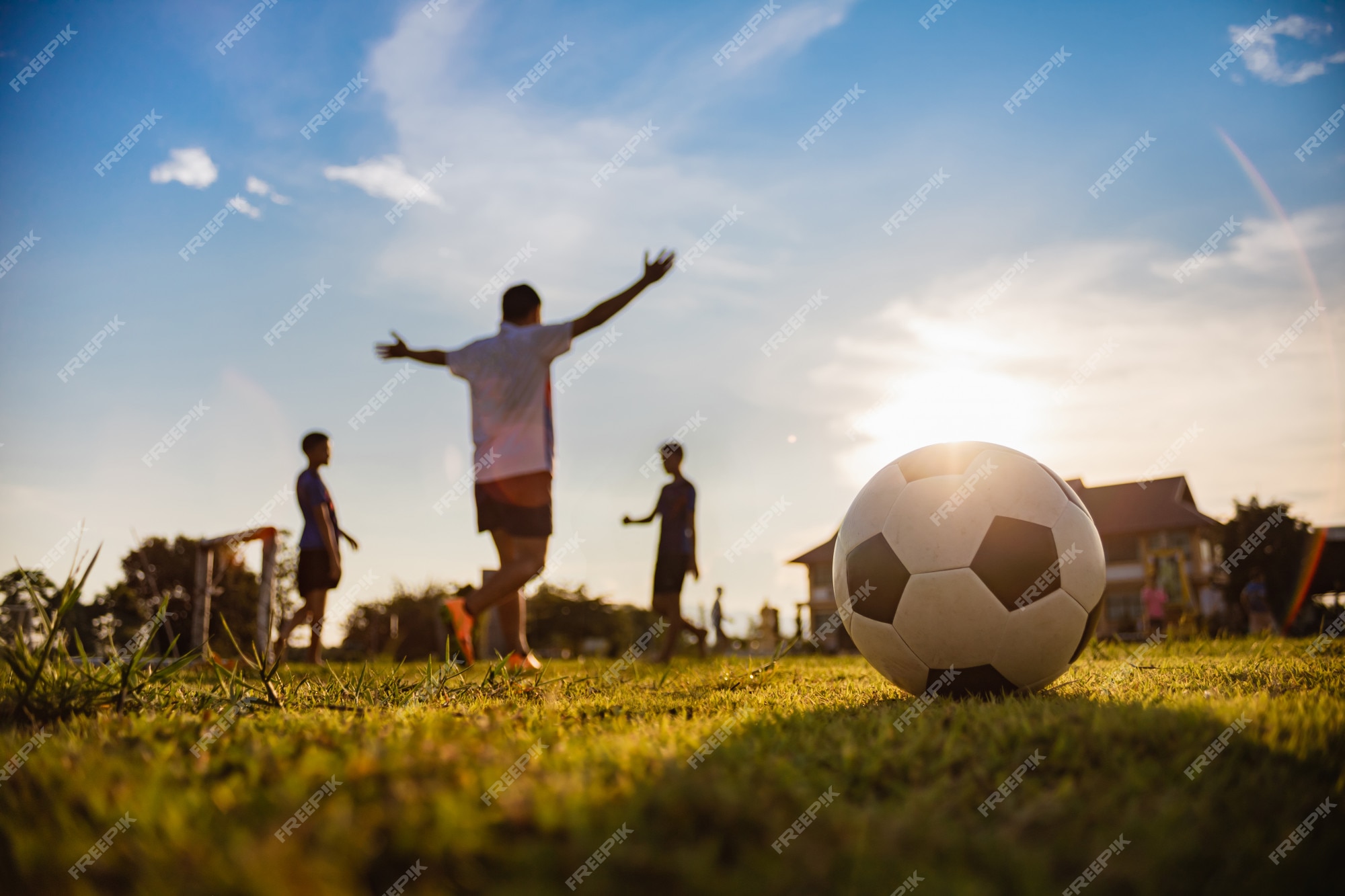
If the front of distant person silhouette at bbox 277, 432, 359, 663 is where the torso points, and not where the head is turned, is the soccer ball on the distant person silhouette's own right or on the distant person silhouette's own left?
on the distant person silhouette's own right

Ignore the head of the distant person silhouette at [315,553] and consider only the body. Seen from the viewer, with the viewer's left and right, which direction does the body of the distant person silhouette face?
facing to the right of the viewer

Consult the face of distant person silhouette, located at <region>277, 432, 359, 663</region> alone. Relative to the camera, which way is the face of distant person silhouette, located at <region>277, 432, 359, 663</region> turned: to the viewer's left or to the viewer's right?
to the viewer's right

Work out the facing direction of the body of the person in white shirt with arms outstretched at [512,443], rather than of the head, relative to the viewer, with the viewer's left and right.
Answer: facing away from the viewer and to the right of the viewer

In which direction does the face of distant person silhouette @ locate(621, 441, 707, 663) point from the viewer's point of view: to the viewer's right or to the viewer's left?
to the viewer's left
